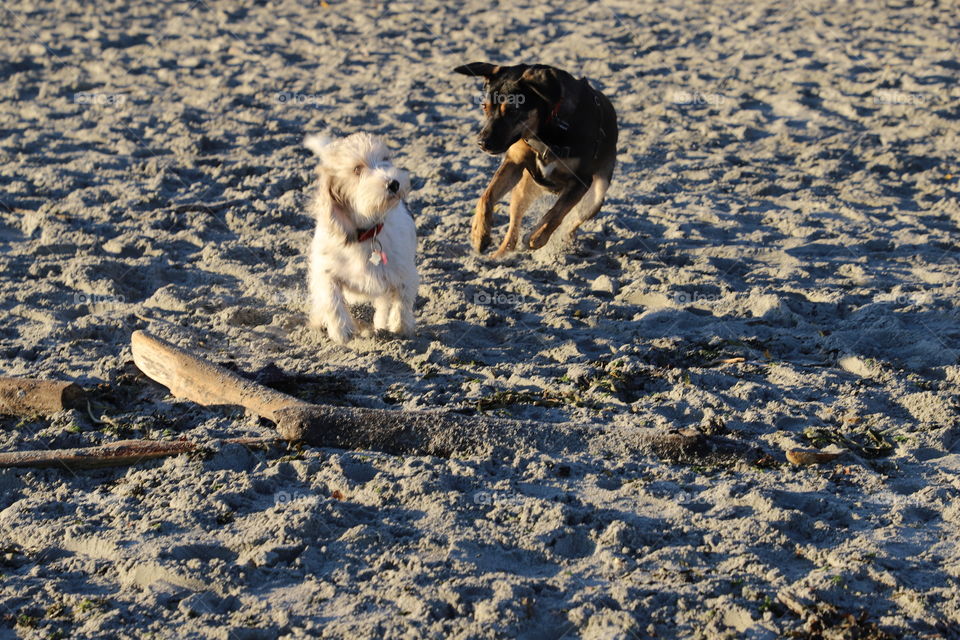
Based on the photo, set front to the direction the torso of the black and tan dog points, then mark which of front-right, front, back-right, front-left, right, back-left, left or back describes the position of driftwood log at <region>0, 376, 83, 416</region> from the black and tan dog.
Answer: front

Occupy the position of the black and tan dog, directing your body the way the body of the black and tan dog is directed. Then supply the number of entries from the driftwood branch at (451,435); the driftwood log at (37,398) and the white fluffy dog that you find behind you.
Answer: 0

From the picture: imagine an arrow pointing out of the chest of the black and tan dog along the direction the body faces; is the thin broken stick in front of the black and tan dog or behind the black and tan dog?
in front

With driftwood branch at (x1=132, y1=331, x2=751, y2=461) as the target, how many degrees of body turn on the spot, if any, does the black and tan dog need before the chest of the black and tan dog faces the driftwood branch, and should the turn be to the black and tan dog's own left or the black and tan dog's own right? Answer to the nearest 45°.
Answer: approximately 45° to the black and tan dog's own left

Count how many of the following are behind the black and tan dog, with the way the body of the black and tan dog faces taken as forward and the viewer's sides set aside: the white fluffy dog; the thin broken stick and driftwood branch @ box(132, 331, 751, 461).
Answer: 0

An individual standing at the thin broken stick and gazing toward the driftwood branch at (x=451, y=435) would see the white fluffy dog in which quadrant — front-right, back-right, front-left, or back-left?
front-left

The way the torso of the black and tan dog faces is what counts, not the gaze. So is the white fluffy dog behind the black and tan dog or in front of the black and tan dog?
in front

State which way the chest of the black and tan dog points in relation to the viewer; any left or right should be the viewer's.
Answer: facing the viewer and to the left of the viewer
